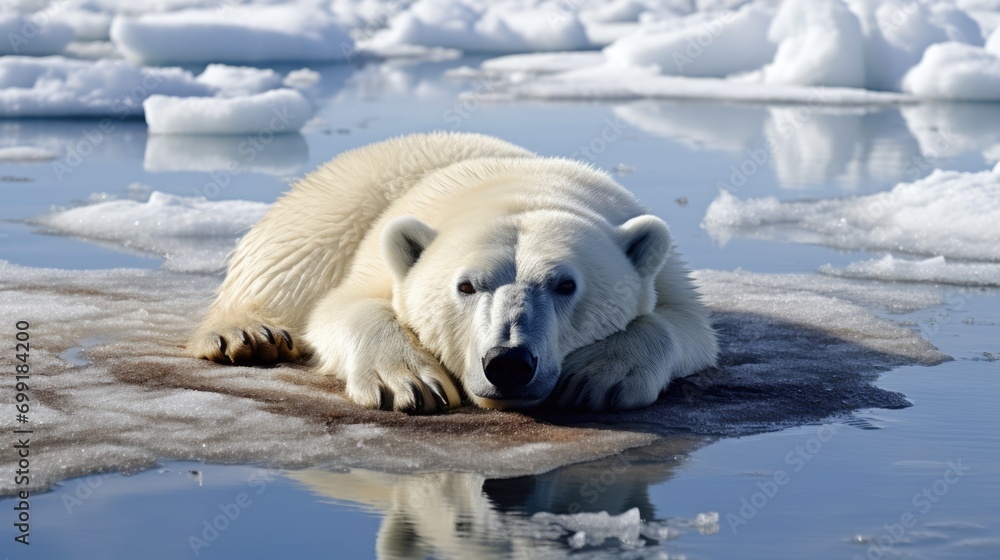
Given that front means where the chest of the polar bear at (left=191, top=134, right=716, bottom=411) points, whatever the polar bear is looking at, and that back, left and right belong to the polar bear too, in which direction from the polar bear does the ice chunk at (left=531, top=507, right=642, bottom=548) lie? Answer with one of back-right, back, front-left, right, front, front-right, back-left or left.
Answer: front

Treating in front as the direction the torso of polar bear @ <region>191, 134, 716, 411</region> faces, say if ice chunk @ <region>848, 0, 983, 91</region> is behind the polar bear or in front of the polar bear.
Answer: behind

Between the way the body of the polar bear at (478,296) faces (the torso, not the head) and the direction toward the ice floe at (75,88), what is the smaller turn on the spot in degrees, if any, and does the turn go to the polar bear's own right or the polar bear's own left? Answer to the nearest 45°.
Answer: approximately 180°

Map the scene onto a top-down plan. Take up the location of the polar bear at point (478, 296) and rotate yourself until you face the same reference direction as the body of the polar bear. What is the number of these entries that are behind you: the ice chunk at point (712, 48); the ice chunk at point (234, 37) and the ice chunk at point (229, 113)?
3

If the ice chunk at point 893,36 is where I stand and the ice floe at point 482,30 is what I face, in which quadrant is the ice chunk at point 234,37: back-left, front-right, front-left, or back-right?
front-left

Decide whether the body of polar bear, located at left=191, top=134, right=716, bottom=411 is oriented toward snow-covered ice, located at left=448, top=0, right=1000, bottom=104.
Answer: no

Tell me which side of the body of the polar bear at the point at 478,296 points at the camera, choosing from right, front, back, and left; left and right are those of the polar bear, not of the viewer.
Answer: front

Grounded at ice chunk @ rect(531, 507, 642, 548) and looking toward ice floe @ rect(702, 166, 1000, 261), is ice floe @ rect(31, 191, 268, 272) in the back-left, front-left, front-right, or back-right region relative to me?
front-left

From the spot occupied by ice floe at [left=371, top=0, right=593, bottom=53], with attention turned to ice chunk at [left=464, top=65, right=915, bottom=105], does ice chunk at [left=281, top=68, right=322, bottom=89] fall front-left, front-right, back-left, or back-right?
front-right

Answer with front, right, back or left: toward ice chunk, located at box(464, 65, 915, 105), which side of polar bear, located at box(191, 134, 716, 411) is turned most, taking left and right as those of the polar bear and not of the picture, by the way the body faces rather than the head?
back

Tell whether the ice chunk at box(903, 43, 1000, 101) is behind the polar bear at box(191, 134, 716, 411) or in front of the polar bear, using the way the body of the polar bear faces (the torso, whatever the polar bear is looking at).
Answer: behind

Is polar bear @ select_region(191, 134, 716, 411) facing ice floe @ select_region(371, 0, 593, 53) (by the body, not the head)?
no

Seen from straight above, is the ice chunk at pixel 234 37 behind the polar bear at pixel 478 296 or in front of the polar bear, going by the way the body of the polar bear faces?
behind

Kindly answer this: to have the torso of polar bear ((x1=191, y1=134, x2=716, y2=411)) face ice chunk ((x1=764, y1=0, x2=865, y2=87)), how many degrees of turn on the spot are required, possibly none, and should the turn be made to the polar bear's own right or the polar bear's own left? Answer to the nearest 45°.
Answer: approximately 180°

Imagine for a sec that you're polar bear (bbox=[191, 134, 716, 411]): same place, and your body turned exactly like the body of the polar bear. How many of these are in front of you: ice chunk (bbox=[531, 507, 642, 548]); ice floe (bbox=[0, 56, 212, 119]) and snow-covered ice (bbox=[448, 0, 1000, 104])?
1

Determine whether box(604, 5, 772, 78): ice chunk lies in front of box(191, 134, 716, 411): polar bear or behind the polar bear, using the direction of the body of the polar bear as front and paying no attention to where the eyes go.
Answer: behind

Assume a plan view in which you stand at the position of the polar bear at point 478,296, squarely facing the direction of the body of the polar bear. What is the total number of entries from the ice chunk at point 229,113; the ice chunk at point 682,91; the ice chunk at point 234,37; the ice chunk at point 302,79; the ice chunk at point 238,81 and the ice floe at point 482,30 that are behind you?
6
